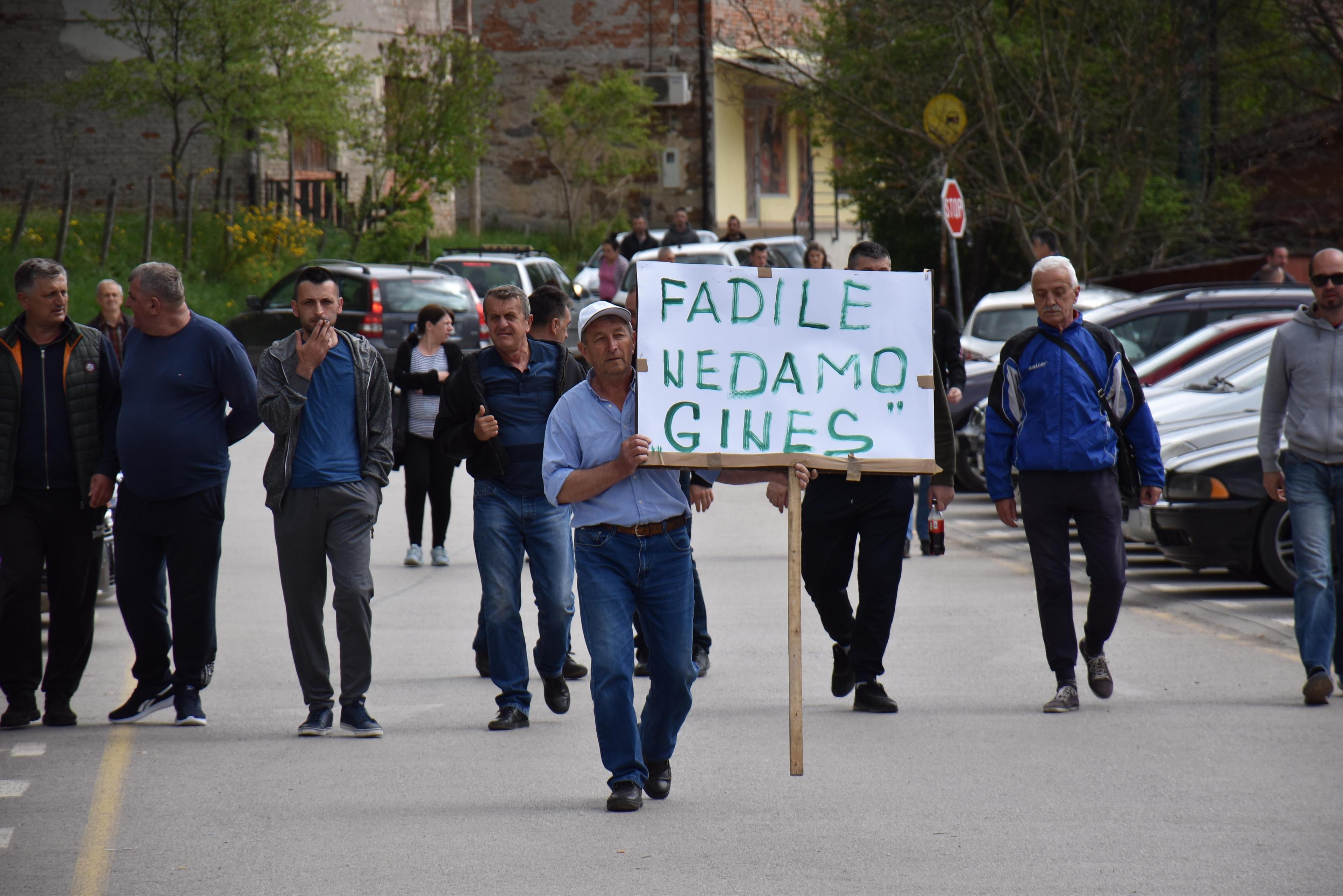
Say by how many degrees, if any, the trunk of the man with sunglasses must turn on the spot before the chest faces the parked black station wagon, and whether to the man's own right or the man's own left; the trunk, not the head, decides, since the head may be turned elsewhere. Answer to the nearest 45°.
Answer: approximately 135° to the man's own right

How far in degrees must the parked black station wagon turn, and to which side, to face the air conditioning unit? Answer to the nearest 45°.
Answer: approximately 45° to its right

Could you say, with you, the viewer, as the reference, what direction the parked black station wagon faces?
facing away from the viewer and to the left of the viewer

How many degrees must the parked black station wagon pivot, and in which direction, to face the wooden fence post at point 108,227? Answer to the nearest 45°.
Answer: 0° — it already faces it

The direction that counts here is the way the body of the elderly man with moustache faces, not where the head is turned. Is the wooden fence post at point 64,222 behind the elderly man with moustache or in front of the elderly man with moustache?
behind

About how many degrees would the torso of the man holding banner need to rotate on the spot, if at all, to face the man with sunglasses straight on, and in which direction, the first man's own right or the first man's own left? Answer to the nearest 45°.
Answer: approximately 135° to the first man's own left

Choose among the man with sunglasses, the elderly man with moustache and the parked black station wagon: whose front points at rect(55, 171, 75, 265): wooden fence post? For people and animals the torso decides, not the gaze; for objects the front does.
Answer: the parked black station wagon

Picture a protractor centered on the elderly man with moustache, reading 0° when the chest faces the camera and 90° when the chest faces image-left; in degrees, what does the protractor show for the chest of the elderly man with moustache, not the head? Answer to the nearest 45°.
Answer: approximately 0°

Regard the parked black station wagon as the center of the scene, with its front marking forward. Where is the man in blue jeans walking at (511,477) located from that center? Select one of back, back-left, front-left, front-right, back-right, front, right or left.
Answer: back-left

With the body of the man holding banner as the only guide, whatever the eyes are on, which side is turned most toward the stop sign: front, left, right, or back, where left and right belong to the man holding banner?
back
